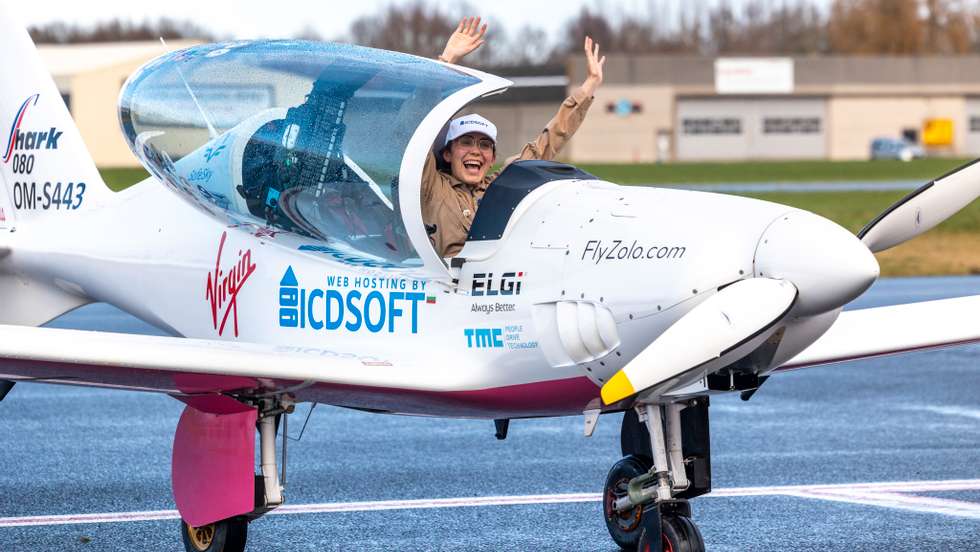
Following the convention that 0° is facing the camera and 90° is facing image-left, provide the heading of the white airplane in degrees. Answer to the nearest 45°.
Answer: approximately 315°
